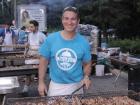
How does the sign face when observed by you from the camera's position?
facing the viewer

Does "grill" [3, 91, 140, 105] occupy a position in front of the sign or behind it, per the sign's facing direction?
in front

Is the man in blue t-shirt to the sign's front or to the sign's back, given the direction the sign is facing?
to the front

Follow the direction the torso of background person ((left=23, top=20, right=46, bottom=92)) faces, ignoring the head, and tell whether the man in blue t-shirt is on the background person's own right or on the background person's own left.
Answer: on the background person's own left

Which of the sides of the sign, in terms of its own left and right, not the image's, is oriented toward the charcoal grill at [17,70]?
front

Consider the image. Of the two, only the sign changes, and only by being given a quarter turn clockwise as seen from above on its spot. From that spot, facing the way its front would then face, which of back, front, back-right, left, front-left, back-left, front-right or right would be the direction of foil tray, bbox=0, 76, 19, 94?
left

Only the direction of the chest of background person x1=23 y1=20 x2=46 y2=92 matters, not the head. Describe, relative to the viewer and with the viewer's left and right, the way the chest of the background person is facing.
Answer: facing the viewer and to the left of the viewer

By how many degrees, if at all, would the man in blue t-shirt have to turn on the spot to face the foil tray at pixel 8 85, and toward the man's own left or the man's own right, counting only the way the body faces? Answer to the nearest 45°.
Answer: approximately 135° to the man's own right

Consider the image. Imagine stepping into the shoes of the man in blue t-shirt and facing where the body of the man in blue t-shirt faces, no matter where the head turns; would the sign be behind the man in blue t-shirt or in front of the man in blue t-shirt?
behind

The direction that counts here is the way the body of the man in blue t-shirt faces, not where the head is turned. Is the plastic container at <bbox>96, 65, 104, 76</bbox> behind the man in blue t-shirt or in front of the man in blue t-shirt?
behind
